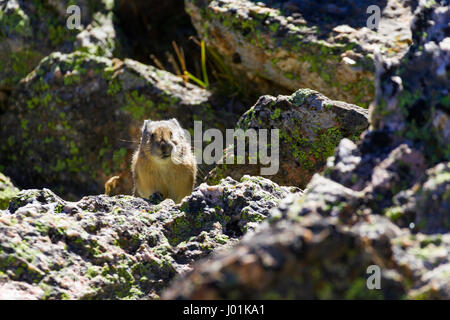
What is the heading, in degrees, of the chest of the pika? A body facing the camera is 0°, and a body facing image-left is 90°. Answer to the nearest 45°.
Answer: approximately 0°

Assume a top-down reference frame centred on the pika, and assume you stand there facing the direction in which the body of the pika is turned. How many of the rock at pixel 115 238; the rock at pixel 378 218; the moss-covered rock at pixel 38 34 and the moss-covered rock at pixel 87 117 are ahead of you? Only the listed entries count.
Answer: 2

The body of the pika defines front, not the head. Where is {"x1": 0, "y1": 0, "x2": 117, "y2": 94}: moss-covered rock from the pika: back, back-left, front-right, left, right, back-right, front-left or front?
back-right

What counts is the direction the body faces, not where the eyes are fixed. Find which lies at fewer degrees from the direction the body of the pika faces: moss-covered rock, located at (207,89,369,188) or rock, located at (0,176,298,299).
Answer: the rock

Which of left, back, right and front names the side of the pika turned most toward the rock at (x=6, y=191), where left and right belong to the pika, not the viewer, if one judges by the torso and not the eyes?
right

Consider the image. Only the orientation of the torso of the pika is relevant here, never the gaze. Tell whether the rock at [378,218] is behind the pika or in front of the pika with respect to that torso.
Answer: in front

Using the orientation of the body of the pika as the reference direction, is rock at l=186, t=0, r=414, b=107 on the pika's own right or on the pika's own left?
on the pika's own left

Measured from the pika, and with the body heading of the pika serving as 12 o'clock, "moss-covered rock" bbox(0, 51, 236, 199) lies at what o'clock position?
The moss-covered rock is roughly at 5 o'clock from the pika.
